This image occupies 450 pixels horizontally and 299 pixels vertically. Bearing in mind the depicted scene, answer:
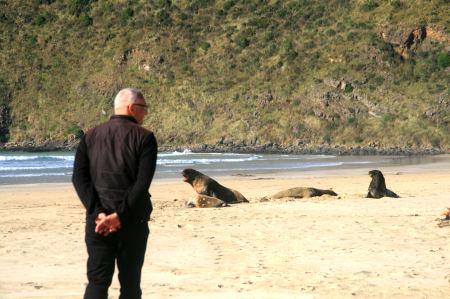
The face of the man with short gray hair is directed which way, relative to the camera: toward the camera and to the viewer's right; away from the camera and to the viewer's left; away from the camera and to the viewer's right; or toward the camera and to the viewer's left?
away from the camera and to the viewer's right

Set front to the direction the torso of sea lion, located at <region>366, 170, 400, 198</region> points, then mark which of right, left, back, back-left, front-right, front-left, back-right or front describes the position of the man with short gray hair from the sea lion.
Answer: left

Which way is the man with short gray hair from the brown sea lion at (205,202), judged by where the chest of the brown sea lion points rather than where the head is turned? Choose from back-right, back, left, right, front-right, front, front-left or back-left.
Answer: left

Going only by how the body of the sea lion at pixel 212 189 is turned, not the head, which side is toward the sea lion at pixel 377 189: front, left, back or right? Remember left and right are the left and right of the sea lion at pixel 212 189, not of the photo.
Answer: back

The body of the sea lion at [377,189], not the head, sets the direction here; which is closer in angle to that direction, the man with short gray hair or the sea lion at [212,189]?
the sea lion

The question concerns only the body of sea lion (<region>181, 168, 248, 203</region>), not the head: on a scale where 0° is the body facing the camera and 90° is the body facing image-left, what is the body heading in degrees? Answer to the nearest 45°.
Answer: approximately 90°

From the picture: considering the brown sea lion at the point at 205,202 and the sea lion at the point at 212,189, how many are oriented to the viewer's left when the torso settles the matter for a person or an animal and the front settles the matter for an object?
2

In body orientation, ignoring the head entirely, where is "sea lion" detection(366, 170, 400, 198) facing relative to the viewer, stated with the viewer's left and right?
facing to the left of the viewer

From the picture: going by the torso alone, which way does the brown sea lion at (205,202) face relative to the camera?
to the viewer's left

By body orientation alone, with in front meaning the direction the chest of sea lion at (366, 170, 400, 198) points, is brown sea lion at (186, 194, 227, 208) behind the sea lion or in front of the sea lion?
in front

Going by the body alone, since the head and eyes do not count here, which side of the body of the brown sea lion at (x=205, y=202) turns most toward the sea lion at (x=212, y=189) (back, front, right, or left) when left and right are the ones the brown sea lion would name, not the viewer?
right

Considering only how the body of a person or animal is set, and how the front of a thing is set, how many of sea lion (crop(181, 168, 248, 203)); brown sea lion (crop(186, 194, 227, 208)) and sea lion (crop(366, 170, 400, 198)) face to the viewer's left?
3

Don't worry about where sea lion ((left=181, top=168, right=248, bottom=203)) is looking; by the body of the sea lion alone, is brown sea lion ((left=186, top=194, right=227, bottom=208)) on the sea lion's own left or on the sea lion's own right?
on the sea lion's own left
